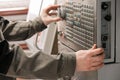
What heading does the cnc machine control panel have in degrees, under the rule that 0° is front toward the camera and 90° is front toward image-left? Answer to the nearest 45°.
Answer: approximately 45°
